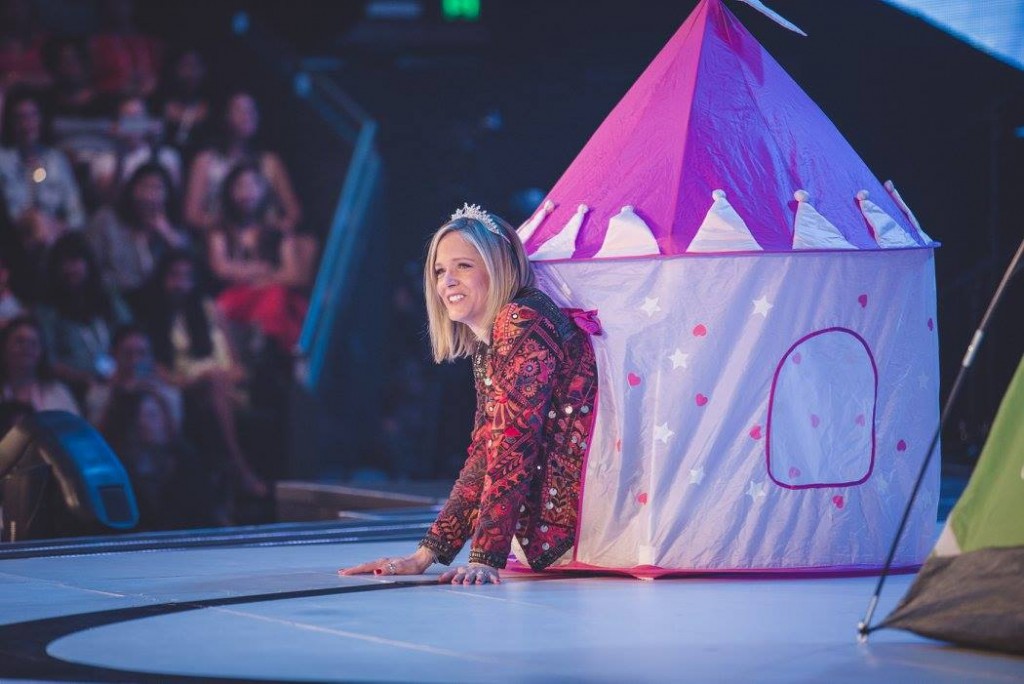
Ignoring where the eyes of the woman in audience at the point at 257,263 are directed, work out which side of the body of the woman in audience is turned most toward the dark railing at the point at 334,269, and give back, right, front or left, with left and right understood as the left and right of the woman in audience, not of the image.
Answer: left

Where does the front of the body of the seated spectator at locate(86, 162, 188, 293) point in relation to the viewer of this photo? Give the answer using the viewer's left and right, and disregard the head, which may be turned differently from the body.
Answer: facing the viewer and to the right of the viewer

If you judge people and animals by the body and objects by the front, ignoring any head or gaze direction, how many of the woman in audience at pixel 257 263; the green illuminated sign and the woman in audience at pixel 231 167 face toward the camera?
3

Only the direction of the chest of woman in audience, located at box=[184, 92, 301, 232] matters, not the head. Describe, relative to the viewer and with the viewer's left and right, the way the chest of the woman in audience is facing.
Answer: facing the viewer

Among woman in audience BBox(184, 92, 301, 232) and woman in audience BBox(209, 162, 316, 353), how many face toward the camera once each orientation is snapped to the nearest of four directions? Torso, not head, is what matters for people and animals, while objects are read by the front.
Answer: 2

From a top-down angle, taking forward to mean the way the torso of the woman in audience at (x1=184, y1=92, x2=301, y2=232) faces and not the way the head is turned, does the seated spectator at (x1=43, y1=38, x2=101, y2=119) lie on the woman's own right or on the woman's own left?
on the woman's own right

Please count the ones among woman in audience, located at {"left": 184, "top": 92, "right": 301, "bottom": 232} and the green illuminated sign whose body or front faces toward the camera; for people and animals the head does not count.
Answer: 2

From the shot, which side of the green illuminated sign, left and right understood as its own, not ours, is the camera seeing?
front
